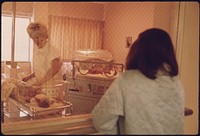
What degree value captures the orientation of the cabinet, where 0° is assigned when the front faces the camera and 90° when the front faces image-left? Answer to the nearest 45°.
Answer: approximately 0°

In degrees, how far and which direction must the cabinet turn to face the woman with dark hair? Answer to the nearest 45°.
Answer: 0° — it already faces them

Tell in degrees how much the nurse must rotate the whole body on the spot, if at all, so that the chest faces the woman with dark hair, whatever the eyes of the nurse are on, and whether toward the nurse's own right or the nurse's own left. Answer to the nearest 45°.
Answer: approximately 90° to the nurse's own left
